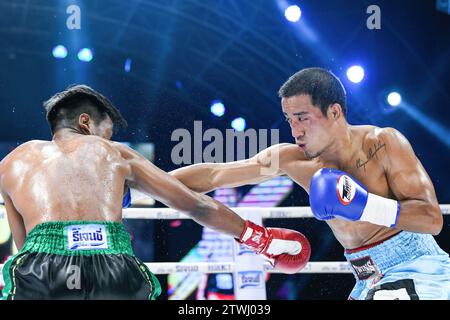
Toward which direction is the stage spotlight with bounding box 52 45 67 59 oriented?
toward the camera

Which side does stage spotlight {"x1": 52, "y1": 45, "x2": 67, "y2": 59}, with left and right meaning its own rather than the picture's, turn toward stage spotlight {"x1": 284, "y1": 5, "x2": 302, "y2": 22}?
left

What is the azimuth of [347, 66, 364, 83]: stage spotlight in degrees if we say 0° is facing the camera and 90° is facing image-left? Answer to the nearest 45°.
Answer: approximately 0°

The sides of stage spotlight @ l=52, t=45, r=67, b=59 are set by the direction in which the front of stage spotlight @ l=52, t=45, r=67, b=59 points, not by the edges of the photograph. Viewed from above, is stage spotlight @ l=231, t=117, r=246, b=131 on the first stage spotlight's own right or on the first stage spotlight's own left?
on the first stage spotlight's own left

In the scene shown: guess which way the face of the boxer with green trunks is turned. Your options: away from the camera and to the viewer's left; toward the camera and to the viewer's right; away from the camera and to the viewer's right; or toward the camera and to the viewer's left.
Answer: away from the camera and to the viewer's right

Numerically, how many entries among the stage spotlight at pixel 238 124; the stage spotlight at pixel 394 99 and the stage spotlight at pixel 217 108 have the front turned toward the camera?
3

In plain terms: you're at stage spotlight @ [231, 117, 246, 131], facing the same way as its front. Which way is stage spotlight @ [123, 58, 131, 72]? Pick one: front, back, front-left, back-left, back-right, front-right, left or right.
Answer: right

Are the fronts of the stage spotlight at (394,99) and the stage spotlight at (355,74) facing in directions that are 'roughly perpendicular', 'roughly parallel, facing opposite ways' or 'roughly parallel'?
roughly parallel

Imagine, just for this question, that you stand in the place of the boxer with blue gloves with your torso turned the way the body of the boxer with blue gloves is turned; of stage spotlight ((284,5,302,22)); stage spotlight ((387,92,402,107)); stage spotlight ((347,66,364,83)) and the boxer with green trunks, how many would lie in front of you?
1

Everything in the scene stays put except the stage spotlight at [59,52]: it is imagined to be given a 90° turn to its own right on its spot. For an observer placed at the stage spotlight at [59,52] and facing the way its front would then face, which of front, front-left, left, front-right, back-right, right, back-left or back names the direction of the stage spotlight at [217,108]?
back

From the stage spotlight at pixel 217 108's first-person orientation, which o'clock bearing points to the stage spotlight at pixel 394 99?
the stage spotlight at pixel 394 99 is roughly at 9 o'clock from the stage spotlight at pixel 217 108.

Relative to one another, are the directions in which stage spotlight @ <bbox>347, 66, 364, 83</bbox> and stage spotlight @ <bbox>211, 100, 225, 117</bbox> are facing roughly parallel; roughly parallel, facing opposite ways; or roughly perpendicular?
roughly parallel

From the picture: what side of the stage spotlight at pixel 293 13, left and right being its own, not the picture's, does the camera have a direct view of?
front

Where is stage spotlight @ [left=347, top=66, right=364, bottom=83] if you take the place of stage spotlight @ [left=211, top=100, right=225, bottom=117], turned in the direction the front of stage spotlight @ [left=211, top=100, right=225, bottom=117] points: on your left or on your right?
on your left

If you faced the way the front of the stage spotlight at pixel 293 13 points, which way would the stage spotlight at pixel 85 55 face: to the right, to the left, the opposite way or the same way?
the same way

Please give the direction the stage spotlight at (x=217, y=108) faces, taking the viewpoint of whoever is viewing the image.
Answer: facing the viewer
